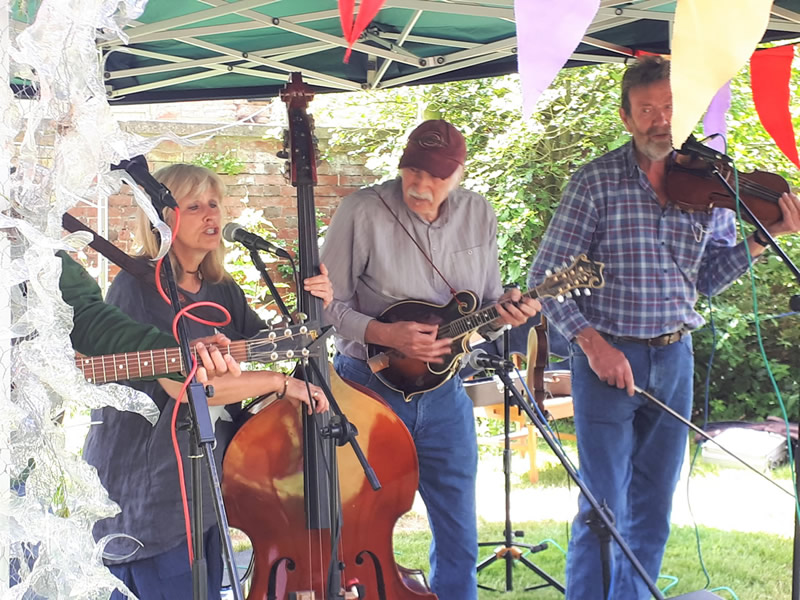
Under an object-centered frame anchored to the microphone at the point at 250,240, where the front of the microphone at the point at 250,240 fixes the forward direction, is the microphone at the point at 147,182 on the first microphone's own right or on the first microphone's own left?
on the first microphone's own left

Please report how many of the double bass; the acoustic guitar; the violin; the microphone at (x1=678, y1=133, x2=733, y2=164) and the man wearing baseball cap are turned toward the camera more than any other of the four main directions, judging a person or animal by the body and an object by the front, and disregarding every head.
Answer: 4

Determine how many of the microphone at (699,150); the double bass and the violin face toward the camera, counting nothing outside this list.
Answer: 2

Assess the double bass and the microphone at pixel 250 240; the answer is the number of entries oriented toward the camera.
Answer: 1

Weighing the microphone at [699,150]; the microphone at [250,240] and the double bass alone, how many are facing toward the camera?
1

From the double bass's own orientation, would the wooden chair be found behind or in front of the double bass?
behind

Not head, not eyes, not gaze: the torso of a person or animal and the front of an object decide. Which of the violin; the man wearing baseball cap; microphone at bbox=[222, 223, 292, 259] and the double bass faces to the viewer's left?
the microphone

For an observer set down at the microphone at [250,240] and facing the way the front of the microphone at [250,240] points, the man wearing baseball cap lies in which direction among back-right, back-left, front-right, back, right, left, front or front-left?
back-right

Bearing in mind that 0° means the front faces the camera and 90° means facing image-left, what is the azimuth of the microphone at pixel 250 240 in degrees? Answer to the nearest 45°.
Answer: approximately 90°
